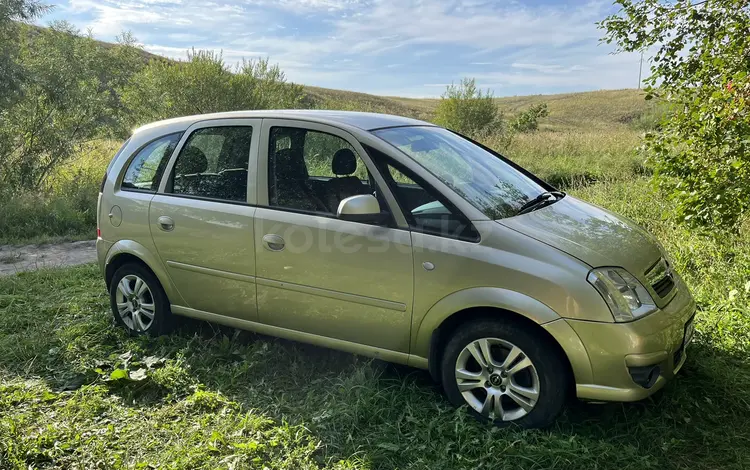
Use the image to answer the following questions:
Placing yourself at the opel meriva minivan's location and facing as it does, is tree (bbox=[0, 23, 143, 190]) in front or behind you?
behind

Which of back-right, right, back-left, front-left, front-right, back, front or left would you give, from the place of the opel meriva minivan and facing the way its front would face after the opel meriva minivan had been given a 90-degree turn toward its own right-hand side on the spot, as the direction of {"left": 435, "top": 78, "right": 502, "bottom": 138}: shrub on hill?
back-right

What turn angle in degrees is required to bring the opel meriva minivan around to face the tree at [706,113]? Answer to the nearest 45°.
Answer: approximately 90° to its left

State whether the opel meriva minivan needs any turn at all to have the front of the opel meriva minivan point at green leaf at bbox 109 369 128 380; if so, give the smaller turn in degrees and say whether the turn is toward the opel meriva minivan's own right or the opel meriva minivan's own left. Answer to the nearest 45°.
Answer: approximately 135° to the opel meriva minivan's own right

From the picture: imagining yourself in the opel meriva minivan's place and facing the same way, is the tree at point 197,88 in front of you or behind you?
behind

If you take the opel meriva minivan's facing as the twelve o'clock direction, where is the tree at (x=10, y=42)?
The tree is roughly at 6 o'clock from the opel meriva minivan.

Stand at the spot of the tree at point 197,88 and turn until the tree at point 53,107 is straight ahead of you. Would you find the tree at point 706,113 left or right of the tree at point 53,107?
left

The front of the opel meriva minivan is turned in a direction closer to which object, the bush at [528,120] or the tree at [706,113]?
the tree

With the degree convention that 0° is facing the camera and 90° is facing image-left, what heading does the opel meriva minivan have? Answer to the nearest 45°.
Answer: approximately 315°
